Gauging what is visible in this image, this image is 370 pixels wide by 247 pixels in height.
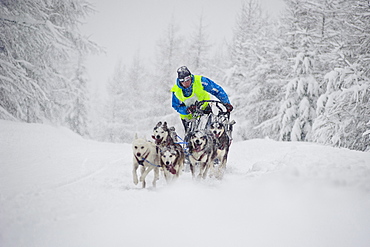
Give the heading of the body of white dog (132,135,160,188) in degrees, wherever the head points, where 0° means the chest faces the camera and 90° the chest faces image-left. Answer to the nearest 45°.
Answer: approximately 45°

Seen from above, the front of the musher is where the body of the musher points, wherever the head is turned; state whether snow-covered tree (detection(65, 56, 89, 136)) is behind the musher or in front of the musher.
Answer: behind

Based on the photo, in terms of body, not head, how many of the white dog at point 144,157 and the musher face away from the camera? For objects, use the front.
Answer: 0

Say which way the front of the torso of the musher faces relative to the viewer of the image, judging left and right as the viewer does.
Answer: facing the viewer

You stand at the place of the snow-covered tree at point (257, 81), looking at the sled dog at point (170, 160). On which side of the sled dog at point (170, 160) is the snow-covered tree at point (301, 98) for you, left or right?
left

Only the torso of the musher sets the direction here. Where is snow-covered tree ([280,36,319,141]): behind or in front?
behind

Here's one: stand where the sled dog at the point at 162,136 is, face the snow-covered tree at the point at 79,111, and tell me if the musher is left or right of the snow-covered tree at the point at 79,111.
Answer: right

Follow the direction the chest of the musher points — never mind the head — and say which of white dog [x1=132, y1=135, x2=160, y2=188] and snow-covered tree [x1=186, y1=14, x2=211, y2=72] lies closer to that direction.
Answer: the white dog

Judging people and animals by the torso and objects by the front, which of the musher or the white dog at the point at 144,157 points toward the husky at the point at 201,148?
the musher

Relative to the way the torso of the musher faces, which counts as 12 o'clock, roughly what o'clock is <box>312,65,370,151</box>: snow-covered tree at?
The snow-covered tree is roughly at 8 o'clock from the musher.

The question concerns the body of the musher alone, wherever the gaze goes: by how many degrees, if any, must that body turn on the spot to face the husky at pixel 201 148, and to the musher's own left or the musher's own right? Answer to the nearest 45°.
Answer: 0° — they already face it

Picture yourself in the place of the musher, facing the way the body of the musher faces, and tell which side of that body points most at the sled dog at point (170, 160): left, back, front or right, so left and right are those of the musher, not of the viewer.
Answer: front

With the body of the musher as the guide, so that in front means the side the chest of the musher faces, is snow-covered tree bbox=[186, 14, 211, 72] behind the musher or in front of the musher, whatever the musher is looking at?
behind
